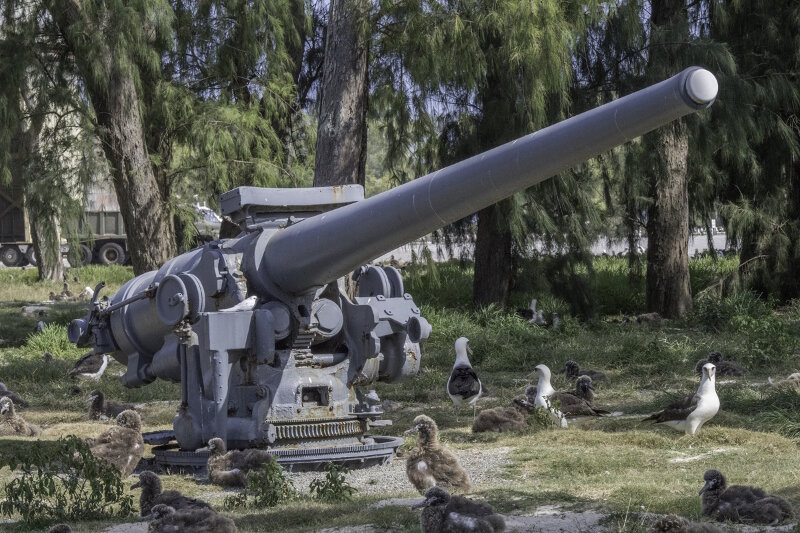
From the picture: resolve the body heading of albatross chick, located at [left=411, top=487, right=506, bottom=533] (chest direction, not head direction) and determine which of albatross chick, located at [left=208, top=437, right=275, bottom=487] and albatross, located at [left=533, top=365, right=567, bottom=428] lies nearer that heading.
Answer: the albatross chick

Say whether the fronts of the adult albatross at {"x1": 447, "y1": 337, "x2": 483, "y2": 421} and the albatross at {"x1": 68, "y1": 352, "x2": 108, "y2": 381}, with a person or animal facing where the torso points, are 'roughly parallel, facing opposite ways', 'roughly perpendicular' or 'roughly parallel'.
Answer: roughly perpendicular

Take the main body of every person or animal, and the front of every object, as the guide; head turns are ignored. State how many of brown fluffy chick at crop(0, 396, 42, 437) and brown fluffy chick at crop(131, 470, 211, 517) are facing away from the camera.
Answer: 0

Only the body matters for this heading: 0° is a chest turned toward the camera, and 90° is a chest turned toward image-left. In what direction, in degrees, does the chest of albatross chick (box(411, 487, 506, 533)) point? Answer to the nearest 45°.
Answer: approximately 90°

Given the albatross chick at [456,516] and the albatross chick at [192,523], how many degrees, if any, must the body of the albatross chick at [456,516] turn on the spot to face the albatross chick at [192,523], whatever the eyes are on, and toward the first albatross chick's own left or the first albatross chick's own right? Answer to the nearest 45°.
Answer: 0° — it already faces it

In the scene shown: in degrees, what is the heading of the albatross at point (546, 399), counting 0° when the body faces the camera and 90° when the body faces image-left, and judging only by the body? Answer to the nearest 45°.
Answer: approximately 90°

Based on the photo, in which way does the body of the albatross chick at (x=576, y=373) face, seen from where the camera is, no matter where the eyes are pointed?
to the viewer's left

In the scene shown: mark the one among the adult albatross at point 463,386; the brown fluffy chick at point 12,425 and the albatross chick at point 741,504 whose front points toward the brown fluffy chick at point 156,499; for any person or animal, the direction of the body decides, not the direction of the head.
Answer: the albatross chick

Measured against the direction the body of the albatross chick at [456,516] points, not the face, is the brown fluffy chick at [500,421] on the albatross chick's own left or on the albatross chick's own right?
on the albatross chick's own right

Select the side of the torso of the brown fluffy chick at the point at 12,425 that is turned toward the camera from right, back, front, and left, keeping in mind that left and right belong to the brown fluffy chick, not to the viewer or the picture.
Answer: left

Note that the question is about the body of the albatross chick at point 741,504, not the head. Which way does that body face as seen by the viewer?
to the viewer's left

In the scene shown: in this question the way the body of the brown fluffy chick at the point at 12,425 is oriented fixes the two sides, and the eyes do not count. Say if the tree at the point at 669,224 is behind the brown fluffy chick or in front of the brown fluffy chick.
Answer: behind
